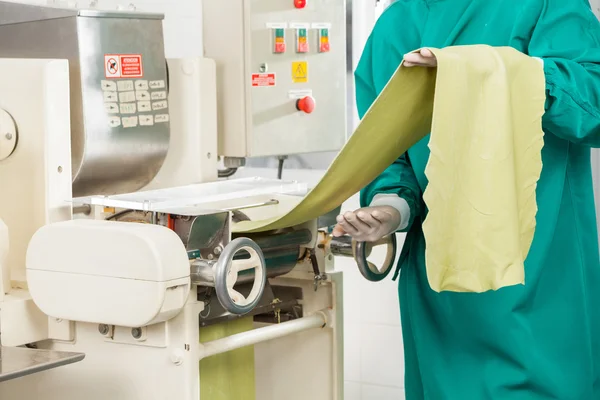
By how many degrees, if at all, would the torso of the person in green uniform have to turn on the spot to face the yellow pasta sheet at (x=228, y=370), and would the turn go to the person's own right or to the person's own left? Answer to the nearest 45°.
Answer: approximately 45° to the person's own right

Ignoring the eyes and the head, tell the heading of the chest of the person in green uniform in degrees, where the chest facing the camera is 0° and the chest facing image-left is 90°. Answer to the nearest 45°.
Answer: approximately 45°

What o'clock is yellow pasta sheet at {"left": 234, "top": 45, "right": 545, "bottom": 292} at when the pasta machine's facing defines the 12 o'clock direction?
The yellow pasta sheet is roughly at 12 o'clock from the pasta machine.

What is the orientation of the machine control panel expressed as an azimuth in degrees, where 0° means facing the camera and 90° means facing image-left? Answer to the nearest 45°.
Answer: approximately 315°

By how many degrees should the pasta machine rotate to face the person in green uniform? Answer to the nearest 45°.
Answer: approximately 45° to its left

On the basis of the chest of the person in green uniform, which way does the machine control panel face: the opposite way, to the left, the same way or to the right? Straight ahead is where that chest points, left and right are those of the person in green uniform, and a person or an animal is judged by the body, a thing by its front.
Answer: to the left

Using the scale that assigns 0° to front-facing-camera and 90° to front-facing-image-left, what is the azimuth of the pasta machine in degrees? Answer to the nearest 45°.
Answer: approximately 315°
